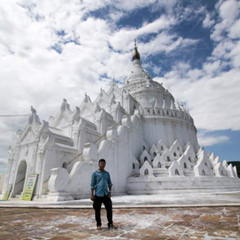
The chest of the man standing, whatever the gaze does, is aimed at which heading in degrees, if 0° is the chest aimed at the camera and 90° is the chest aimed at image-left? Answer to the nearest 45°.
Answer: approximately 0°

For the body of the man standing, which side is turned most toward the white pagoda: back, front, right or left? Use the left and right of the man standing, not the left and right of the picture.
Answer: back
